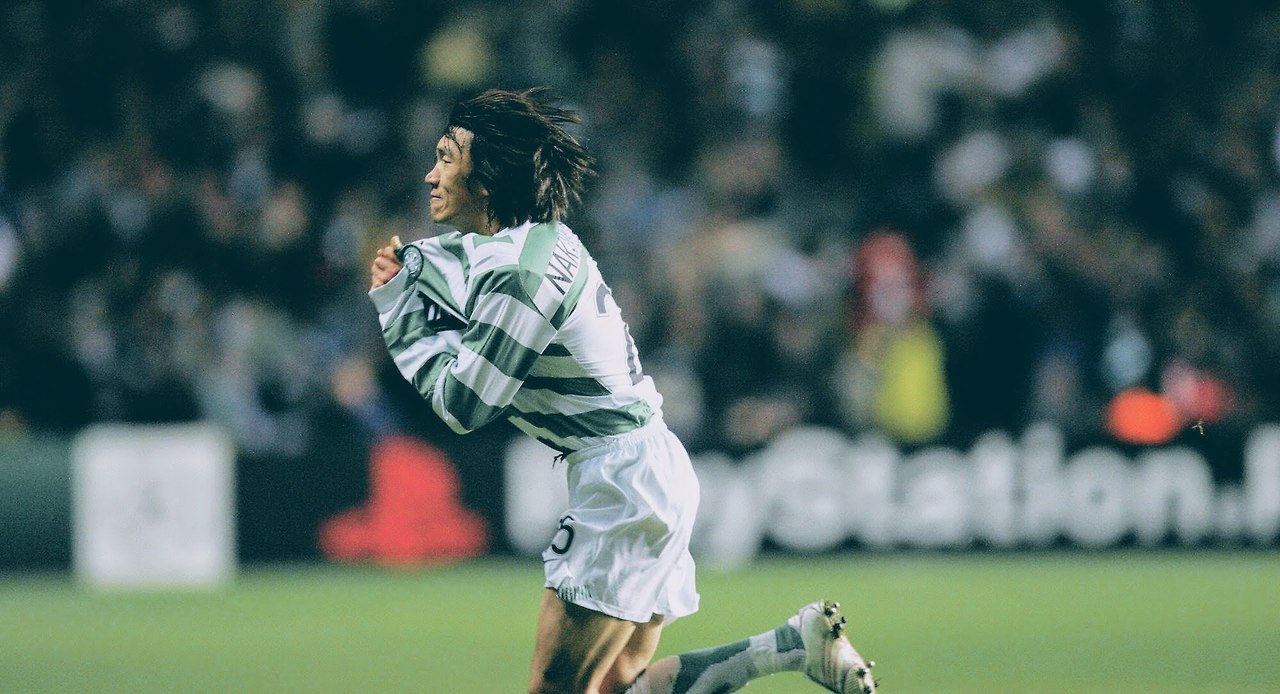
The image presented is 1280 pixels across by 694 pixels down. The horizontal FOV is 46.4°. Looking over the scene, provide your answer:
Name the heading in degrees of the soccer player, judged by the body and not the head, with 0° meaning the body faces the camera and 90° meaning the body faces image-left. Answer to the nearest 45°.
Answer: approximately 90°

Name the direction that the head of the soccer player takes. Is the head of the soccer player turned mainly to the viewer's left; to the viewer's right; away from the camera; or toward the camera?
to the viewer's left

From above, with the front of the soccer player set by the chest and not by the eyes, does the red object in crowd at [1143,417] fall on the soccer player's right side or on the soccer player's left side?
on the soccer player's right side

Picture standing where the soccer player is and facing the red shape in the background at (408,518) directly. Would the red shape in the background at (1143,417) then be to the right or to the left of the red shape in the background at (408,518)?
right
